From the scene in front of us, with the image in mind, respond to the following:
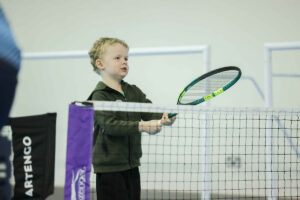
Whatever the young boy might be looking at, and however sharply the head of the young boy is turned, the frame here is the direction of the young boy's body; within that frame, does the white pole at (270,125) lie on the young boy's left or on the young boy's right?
on the young boy's left

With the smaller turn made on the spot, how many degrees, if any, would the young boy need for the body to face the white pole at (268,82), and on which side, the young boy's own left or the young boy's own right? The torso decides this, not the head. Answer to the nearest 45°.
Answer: approximately 90° to the young boy's own left

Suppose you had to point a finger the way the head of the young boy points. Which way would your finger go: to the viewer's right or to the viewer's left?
to the viewer's right

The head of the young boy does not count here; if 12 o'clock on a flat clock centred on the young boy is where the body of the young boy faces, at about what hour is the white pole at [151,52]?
The white pole is roughly at 8 o'clock from the young boy.

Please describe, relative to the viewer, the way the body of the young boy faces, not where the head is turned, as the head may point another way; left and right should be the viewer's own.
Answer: facing the viewer and to the right of the viewer
